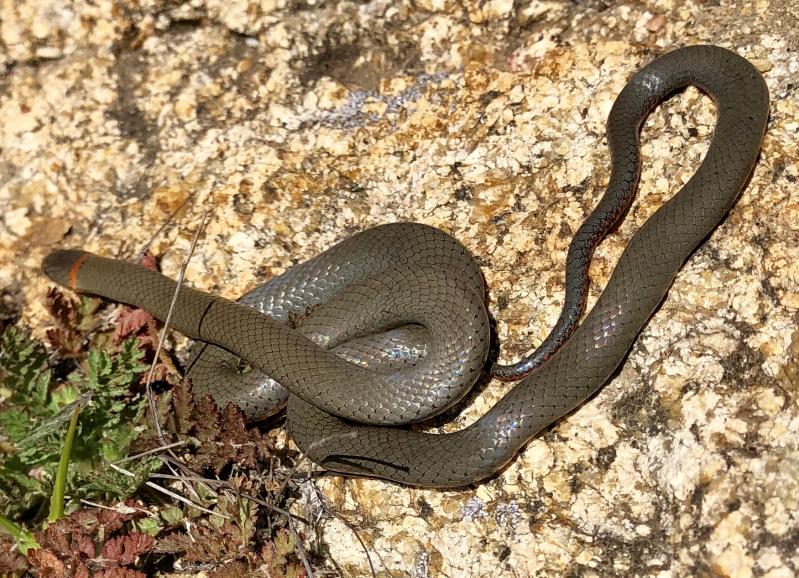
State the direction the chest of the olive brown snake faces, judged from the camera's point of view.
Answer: to the viewer's left
